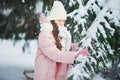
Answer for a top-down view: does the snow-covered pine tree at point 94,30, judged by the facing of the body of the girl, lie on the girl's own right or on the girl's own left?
on the girl's own left

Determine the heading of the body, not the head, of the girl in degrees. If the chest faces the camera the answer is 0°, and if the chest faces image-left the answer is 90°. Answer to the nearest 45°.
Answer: approximately 315°

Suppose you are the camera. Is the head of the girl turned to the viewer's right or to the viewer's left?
to the viewer's right
